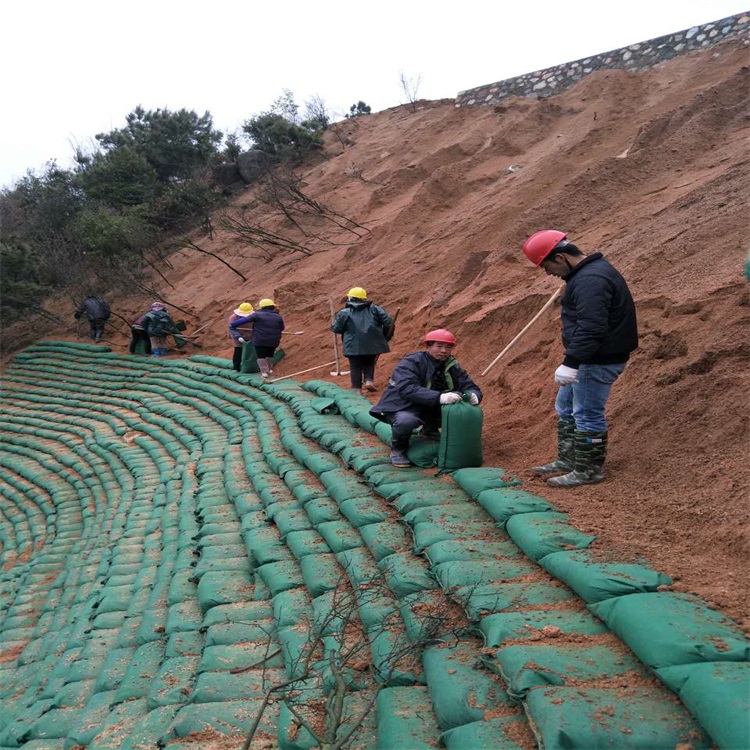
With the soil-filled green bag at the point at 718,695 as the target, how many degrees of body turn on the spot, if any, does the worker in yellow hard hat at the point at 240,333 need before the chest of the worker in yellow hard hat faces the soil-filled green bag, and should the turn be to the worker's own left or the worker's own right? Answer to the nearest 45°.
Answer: approximately 90° to the worker's own right

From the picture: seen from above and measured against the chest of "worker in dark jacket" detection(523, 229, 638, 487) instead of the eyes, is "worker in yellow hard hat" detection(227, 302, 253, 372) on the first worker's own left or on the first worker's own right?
on the first worker's own right

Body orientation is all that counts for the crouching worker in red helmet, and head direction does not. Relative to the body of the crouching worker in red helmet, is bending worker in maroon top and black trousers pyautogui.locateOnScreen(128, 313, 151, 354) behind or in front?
behind

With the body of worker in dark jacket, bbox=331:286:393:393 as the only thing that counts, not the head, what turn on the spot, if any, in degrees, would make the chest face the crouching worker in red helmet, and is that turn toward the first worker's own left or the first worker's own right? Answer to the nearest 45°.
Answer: approximately 180°

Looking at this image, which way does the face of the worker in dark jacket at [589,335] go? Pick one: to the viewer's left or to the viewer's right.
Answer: to the viewer's left

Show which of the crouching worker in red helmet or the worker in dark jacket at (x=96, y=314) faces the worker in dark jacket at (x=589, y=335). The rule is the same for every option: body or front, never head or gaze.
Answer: the crouching worker in red helmet

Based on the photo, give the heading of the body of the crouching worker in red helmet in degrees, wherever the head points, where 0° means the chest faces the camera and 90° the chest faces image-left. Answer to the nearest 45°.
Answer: approximately 315°

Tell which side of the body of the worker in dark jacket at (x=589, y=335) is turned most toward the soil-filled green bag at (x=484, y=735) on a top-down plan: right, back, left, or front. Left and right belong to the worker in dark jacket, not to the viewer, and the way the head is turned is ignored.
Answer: left

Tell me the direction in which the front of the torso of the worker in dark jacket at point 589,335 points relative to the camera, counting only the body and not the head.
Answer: to the viewer's left
